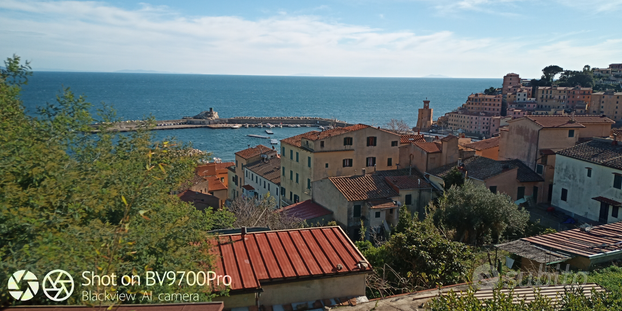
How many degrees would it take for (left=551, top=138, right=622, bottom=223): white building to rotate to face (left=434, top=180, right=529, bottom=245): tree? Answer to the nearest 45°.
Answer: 0° — it already faces it

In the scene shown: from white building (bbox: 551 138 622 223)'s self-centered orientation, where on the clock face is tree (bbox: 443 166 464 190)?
The tree is roughly at 1 o'clock from the white building.

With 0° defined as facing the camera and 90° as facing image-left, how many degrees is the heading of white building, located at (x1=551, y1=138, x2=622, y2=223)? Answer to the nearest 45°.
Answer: approximately 45°

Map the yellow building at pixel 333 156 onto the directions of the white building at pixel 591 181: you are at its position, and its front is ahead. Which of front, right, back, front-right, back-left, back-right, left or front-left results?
front-right

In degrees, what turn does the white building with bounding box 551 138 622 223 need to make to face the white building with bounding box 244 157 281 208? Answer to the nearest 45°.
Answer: approximately 45° to its right

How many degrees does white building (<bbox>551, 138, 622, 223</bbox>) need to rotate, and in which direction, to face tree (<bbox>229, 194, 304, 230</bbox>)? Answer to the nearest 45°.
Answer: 0° — it already faces it
